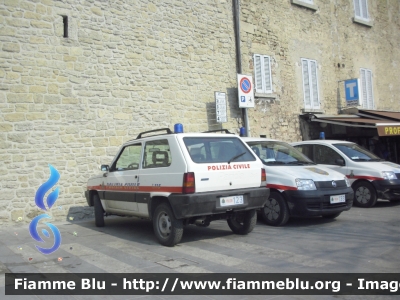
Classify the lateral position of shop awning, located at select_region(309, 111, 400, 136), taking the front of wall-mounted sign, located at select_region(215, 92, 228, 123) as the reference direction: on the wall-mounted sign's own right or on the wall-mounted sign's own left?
on the wall-mounted sign's own left

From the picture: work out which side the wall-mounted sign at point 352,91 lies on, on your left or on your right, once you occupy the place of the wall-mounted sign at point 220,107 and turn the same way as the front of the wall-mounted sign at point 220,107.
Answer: on your left

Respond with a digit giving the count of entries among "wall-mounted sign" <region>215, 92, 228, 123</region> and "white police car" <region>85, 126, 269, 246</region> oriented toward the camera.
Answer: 1

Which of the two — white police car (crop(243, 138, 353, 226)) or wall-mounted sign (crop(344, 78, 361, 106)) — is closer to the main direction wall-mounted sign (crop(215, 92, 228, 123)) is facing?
the white police car

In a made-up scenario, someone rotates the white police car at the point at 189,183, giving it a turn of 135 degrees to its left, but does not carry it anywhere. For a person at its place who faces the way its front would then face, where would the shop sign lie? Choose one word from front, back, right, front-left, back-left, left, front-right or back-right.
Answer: back-left

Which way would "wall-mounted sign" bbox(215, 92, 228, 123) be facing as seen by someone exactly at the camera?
facing the viewer

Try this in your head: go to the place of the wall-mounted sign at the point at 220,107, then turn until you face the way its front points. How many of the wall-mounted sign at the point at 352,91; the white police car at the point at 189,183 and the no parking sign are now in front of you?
1
